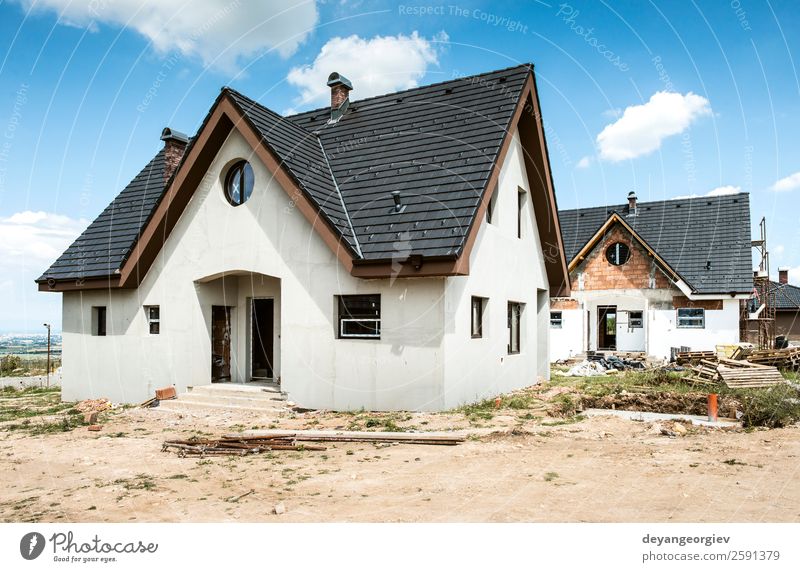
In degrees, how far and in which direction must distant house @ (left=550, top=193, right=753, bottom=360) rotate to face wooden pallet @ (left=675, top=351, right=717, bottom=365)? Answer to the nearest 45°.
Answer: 0° — it already faces it

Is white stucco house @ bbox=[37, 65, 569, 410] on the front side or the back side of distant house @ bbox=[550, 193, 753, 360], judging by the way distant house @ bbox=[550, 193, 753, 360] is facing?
on the front side

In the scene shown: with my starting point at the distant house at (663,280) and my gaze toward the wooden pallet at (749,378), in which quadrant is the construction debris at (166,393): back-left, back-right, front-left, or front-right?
front-right

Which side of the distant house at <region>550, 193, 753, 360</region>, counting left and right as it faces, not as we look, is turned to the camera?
front

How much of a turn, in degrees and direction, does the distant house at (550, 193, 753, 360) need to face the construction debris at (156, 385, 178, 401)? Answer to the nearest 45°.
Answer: approximately 45° to its right

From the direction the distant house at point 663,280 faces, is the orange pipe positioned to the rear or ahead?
ahead
